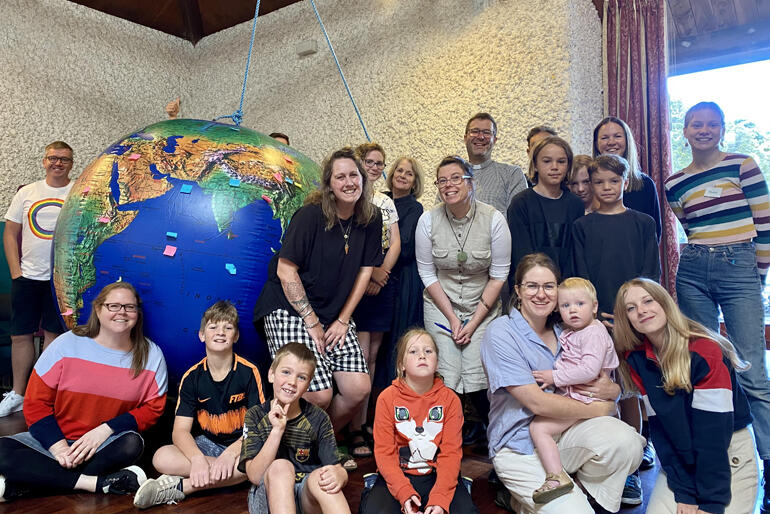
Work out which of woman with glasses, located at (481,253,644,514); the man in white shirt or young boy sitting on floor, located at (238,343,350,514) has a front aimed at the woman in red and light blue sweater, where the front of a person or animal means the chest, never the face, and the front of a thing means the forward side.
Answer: the man in white shirt

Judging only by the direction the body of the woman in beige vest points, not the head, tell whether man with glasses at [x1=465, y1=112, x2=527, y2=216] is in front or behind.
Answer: behind

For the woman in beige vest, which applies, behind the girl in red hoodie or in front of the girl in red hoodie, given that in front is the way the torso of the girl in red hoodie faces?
behind

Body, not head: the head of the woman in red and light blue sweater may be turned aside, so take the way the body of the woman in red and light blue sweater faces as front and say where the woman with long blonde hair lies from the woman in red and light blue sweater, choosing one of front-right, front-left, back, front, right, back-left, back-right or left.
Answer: front-left

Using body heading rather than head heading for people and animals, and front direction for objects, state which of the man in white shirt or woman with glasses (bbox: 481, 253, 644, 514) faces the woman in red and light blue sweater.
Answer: the man in white shirt

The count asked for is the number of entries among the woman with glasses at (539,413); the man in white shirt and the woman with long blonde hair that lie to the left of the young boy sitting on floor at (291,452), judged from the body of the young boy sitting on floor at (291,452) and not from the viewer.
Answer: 2

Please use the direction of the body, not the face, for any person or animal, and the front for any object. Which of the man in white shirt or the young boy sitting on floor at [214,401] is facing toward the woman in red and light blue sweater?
the man in white shirt
